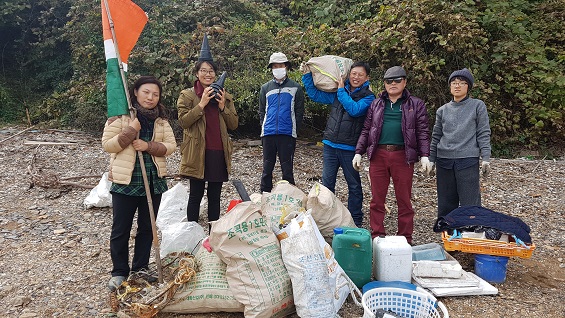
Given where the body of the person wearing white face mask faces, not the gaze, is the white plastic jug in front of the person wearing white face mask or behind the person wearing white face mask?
in front

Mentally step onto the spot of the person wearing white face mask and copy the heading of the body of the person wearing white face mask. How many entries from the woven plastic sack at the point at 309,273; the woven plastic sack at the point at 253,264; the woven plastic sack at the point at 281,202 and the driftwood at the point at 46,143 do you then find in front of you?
3

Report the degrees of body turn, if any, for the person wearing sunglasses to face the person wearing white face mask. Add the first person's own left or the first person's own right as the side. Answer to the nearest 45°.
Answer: approximately 135° to the first person's own right

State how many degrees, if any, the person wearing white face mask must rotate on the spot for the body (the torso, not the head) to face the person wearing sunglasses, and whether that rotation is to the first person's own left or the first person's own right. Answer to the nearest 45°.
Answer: approximately 45° to the first person's own left

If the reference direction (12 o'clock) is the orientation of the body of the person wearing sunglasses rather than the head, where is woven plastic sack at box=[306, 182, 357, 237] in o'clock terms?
The woven plastic sack is roughly at 2 o'clock from the person wearing sunglasses.

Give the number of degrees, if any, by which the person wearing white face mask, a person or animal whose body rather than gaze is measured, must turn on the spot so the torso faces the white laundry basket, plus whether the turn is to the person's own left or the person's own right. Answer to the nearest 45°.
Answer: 0° — they already face it

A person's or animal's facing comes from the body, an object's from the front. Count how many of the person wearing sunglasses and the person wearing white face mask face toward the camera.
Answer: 2

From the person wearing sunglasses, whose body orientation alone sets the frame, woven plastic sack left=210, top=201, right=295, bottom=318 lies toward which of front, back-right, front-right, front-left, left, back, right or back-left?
front-right

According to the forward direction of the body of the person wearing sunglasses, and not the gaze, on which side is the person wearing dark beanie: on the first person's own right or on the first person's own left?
on the first person's own left

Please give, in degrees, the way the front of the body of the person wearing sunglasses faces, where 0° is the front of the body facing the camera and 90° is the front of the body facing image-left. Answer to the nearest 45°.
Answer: approximately 0°

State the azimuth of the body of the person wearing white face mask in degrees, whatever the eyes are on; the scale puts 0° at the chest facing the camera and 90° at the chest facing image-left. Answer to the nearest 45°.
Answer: approximately 0°
